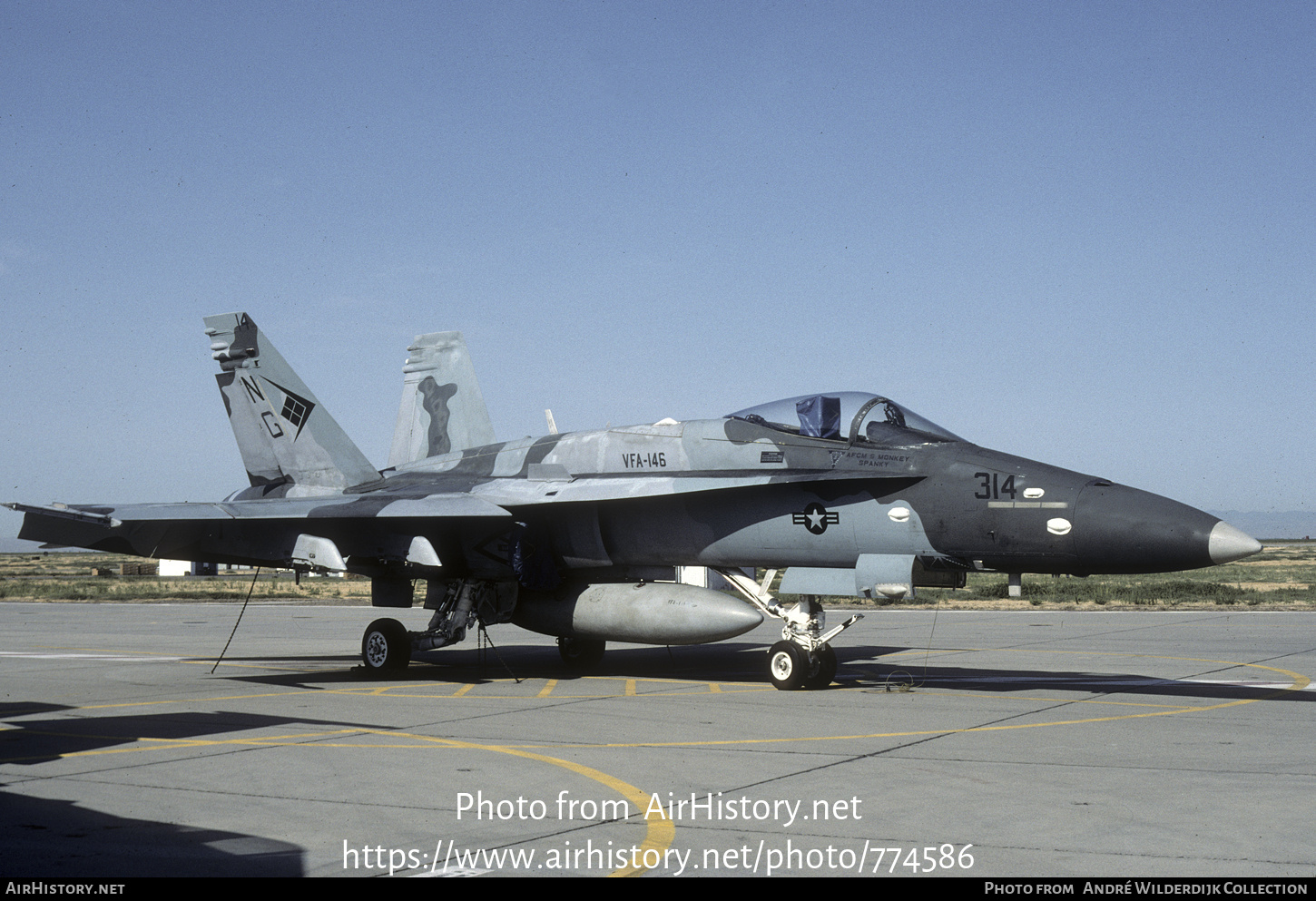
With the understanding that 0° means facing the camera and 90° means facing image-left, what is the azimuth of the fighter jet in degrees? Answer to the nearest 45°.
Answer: approximately 315°
